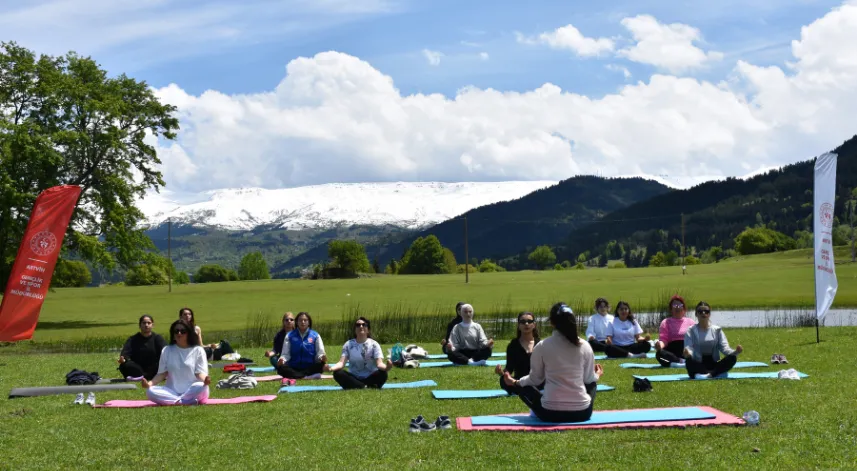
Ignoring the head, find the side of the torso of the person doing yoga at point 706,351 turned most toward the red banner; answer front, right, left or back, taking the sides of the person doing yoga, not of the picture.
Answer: right

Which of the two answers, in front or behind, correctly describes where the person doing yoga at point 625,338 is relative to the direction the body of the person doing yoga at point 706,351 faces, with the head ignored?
behind

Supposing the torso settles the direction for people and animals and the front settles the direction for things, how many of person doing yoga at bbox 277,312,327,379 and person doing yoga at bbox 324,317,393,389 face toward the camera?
2

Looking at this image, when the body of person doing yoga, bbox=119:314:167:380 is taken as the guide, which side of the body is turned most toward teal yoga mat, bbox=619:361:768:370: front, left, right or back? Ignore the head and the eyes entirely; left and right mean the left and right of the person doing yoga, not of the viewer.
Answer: left

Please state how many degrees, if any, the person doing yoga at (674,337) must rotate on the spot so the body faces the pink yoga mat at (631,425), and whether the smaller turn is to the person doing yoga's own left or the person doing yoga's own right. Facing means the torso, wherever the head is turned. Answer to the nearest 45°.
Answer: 0° — they already face it

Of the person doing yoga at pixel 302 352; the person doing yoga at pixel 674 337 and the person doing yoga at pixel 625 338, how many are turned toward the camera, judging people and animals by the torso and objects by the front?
3

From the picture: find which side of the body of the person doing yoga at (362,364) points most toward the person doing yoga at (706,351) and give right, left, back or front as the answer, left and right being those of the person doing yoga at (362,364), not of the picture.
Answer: left

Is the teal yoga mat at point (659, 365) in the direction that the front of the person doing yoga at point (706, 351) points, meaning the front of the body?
no

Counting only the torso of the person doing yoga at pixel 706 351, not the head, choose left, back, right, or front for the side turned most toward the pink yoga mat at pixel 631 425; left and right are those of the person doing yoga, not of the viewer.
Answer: front

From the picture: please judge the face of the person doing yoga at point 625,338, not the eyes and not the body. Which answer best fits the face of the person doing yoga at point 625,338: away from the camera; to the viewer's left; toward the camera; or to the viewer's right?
toward the camera

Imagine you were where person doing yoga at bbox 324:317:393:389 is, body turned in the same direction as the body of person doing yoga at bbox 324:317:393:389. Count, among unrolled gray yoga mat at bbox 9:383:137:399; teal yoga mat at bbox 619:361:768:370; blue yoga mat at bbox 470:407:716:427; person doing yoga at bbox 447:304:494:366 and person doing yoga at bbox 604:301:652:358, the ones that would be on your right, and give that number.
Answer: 1

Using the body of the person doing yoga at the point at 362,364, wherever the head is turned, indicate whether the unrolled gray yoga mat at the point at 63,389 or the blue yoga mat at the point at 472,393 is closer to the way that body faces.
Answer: the blue yoga mat

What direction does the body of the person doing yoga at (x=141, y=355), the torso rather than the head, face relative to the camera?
toward the camera

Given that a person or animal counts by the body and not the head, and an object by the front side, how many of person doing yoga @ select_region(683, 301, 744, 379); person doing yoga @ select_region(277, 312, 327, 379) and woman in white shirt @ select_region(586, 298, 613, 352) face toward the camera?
3

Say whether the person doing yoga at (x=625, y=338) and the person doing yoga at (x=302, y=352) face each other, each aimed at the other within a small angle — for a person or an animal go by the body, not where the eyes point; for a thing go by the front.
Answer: no

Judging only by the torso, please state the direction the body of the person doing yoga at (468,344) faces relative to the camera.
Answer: toward the camera

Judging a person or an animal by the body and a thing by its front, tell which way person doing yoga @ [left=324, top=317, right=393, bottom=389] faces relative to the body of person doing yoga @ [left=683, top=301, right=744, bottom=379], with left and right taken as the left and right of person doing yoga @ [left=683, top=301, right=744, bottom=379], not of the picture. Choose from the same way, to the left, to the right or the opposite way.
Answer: the same way

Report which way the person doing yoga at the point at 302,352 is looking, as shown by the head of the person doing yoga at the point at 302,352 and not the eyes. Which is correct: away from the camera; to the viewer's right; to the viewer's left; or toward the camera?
toward the camera

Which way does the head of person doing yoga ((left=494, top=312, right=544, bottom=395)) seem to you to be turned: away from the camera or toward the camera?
toward the camera

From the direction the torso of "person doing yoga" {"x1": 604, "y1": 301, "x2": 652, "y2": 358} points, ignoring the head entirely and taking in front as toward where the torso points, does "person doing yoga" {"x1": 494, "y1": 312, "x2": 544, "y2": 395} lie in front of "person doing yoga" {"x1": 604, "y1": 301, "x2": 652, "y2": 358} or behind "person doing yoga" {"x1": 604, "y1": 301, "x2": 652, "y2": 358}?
in front

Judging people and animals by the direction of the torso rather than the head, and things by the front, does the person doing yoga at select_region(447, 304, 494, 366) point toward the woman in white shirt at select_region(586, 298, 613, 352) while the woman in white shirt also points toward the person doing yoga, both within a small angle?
no

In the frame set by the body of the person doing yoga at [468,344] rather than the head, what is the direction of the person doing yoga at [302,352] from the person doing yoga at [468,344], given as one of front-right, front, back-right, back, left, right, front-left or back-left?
front-right

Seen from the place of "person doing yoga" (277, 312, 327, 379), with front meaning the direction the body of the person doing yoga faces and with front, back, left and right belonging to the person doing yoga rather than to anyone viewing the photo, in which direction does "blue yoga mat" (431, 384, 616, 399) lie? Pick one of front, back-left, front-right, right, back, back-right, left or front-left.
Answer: front-left
